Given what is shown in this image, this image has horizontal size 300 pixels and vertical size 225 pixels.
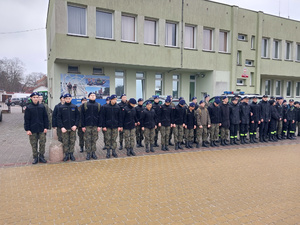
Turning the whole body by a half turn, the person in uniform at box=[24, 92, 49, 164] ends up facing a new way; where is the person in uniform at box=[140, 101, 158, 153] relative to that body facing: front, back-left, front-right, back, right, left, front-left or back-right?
right

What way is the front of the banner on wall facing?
toward the camera

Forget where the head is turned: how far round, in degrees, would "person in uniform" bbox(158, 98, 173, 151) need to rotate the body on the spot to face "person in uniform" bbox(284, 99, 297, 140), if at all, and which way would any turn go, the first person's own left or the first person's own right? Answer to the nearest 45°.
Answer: approximately 135° to the first person's own left

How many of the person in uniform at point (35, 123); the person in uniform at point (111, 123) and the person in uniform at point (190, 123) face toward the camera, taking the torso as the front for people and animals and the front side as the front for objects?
3

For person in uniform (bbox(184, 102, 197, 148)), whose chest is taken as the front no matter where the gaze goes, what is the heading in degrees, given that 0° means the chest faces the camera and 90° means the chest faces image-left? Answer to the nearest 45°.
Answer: approximately 0°

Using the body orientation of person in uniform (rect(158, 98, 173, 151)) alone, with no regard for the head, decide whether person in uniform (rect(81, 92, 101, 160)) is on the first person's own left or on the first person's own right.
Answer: on the first person's own right

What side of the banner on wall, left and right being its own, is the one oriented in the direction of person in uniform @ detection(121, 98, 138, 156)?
front

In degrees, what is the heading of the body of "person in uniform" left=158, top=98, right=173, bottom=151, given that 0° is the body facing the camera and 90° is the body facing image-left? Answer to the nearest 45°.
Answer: approximately 0°

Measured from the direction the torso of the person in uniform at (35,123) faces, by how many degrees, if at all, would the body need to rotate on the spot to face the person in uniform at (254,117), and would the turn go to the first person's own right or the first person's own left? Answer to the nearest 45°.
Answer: approximately 90° to the first person's own left

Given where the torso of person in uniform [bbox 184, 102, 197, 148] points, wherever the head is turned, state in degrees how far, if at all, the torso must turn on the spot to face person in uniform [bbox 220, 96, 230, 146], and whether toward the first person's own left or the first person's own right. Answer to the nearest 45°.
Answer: approximately 135° to the first person's own left

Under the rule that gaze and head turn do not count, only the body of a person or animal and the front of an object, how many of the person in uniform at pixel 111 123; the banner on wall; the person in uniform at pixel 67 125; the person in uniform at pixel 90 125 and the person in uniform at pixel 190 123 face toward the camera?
5

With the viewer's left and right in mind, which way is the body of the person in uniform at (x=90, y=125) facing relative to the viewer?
facing the viewer

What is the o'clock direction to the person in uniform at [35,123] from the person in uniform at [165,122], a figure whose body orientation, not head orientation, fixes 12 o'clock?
the person in uniform at [35,123] is roughly at 2 o'clock from the person in uniform at [165,122].

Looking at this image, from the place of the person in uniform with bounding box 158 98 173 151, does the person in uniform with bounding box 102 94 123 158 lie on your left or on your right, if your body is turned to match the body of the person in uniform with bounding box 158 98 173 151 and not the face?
on your right

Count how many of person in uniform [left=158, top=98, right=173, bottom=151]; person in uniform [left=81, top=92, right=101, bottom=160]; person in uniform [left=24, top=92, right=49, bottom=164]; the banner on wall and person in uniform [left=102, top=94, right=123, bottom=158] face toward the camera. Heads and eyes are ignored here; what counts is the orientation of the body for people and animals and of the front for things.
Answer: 5

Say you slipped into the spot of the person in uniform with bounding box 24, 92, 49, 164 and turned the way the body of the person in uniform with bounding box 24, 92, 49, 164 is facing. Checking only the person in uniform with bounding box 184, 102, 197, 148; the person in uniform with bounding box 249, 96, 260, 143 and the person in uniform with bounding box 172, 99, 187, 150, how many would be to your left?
3
